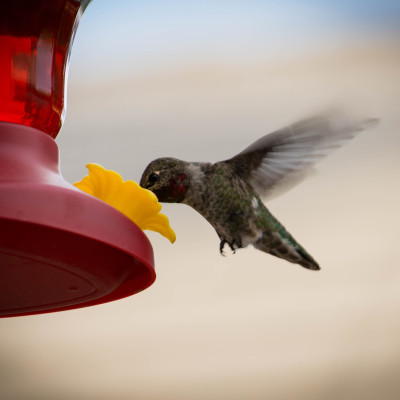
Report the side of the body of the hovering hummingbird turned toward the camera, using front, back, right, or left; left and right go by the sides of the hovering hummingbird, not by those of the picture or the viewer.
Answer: left

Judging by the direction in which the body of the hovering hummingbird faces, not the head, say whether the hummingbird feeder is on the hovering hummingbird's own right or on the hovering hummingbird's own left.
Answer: on the hovering hummingbird's own left
